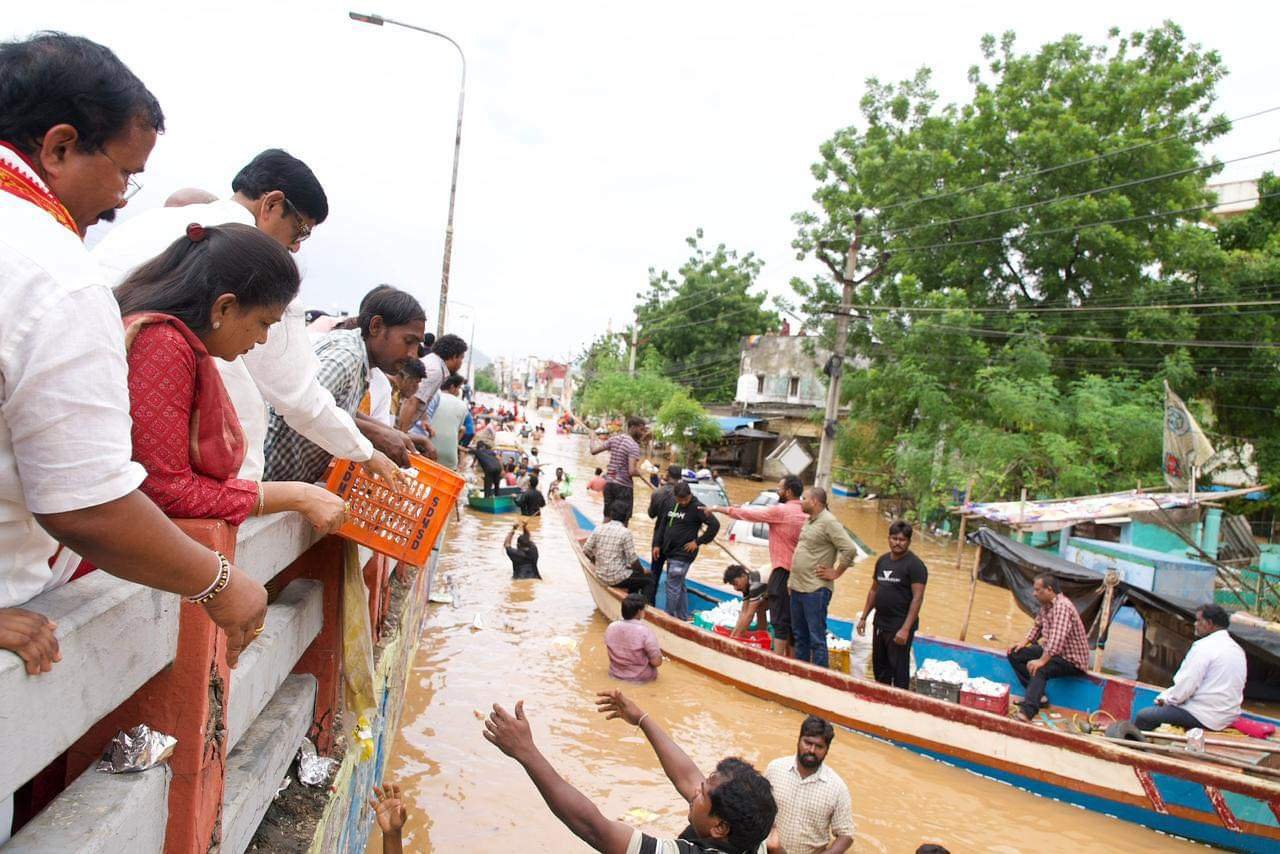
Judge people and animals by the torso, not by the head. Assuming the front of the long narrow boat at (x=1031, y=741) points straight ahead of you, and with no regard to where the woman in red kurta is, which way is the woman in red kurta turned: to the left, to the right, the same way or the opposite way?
to the right

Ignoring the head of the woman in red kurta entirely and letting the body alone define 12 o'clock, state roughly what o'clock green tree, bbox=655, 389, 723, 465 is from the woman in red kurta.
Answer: The green tree is roughly at 10 o'clock from the woman in red kurta.

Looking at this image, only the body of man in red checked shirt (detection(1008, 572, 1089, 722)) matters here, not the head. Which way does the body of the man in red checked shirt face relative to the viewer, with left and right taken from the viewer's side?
facing to the left of the viewer

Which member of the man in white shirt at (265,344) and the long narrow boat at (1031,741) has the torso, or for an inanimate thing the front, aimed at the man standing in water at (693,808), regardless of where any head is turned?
the man in white shirt

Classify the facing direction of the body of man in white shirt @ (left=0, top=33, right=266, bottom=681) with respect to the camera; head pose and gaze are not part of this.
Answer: to the viewer's right

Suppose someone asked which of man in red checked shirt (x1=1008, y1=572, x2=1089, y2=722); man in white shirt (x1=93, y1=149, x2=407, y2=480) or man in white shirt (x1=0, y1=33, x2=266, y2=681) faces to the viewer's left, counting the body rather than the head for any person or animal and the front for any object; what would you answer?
the man in red checked shirt

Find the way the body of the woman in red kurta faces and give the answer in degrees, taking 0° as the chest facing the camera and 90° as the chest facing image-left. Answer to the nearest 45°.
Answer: approximately 270°
